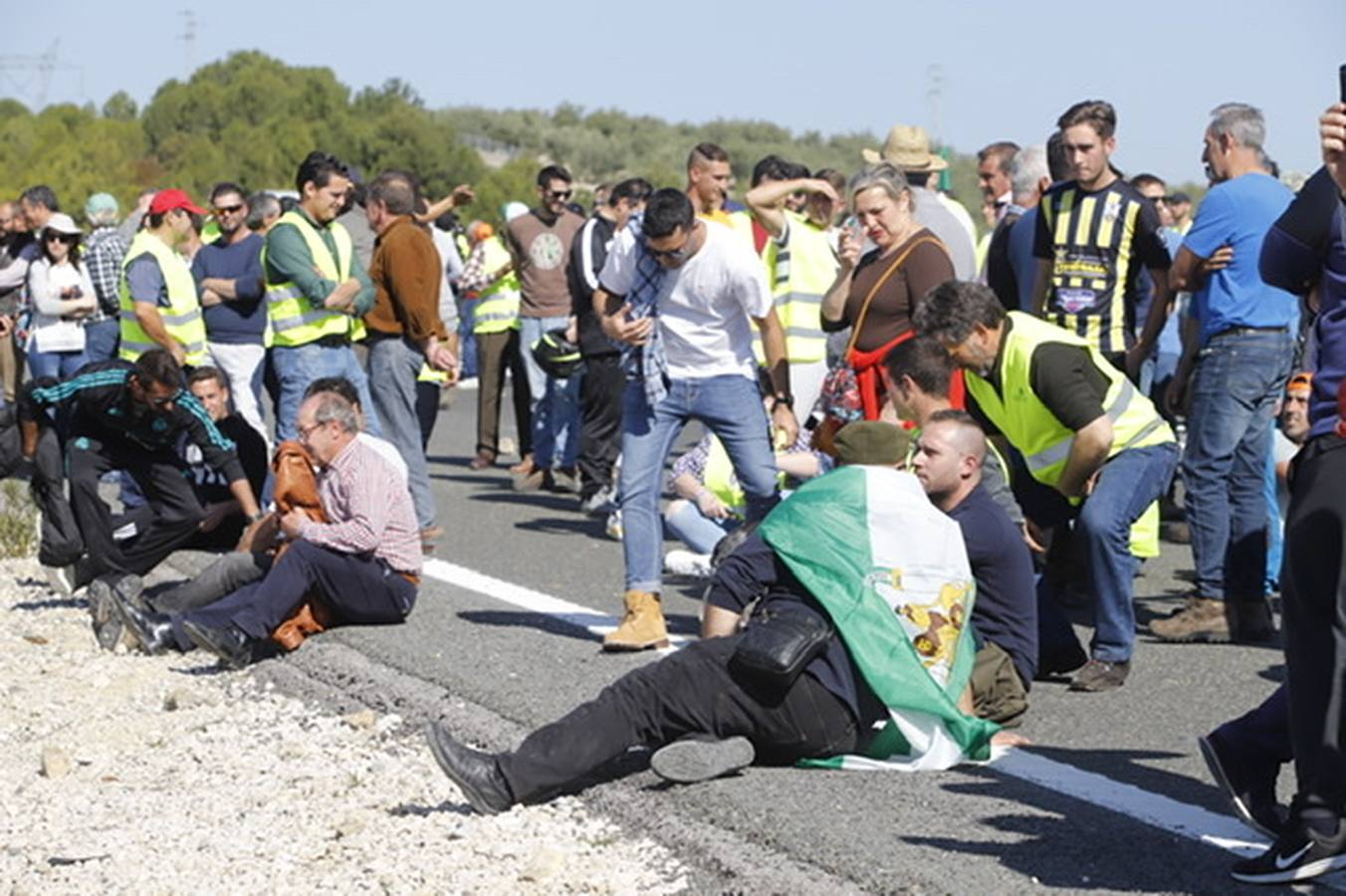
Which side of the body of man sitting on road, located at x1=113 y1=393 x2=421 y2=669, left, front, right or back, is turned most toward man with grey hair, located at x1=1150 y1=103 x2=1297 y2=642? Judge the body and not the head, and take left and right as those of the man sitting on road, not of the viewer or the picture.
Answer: back

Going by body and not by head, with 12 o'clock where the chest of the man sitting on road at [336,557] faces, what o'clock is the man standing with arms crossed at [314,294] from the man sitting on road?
The man standing with arms crossed is roughly at 3 o'clock from the man sitting on road.

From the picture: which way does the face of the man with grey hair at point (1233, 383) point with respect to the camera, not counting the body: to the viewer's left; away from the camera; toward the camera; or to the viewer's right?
to the viewer's left

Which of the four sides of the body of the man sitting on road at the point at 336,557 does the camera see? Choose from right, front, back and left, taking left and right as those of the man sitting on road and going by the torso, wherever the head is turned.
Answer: left

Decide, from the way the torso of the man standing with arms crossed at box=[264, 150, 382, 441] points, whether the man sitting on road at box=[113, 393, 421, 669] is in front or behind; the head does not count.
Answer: in front

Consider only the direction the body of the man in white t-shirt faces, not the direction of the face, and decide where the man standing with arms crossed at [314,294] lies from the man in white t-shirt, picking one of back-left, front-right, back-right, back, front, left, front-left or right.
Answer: back-right

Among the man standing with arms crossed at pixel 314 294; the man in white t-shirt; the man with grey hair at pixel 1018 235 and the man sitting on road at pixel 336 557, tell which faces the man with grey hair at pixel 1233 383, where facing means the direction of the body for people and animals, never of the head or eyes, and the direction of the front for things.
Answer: the man standing with arms crossed

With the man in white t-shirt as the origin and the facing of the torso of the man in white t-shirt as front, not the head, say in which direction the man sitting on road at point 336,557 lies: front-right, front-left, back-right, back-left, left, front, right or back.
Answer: right

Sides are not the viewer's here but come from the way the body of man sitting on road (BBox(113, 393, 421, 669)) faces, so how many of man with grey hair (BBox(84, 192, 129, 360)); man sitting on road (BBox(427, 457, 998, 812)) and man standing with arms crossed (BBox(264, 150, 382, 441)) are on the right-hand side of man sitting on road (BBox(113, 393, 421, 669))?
2

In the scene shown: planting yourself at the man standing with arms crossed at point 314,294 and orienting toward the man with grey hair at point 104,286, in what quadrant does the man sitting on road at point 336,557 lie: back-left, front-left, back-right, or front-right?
back-left

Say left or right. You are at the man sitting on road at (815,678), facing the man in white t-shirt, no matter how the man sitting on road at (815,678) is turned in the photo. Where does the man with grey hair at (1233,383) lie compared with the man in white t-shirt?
right
